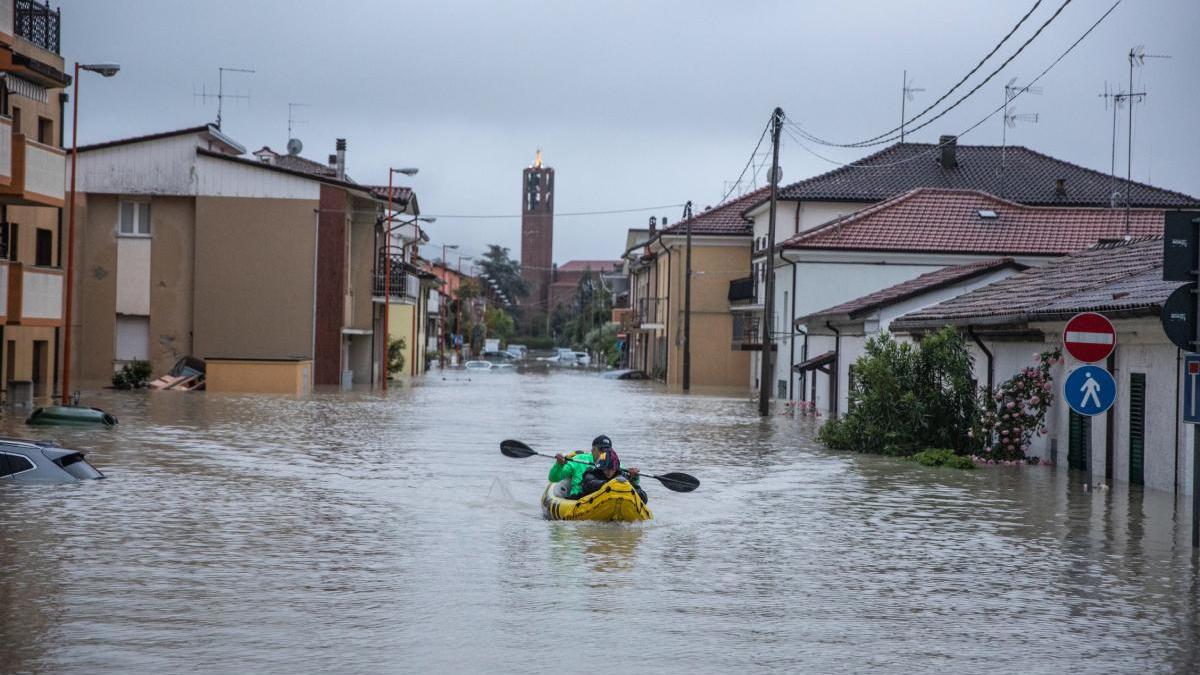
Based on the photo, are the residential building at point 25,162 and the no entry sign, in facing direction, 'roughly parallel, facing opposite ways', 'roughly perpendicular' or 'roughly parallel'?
roughly perpendicular

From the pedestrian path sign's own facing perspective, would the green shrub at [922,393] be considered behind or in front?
behind

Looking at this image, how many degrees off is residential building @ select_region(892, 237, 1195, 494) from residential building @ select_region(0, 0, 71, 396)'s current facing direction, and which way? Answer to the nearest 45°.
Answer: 0° — it already faces it

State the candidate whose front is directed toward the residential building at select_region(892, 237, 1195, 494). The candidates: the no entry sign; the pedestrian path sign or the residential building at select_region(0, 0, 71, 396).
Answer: the residential building at select_region(0, 0, 71, 396)

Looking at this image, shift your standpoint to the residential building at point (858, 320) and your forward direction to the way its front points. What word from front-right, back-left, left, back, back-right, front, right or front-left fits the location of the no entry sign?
front-left

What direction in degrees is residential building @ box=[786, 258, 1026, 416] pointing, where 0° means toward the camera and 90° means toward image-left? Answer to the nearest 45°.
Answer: approximately 45°

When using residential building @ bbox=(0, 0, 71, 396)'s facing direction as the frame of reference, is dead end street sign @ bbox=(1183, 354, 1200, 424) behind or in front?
in front

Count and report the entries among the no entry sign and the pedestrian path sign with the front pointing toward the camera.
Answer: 2

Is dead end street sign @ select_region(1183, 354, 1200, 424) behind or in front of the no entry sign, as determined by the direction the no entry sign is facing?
in front

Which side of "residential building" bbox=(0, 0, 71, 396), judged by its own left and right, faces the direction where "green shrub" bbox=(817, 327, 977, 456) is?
front

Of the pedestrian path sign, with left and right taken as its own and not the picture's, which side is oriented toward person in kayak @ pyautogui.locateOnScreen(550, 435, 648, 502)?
right

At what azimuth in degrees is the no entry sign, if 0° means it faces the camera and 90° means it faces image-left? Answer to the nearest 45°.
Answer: approximately 0°

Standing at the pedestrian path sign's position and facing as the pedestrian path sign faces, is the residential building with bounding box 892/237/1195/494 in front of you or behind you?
behind

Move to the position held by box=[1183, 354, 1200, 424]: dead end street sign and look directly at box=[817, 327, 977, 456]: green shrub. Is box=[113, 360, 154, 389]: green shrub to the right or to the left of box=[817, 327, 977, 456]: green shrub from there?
left

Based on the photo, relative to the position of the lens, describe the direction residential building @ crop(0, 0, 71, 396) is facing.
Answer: facing the viewer and to the right of the viewer
